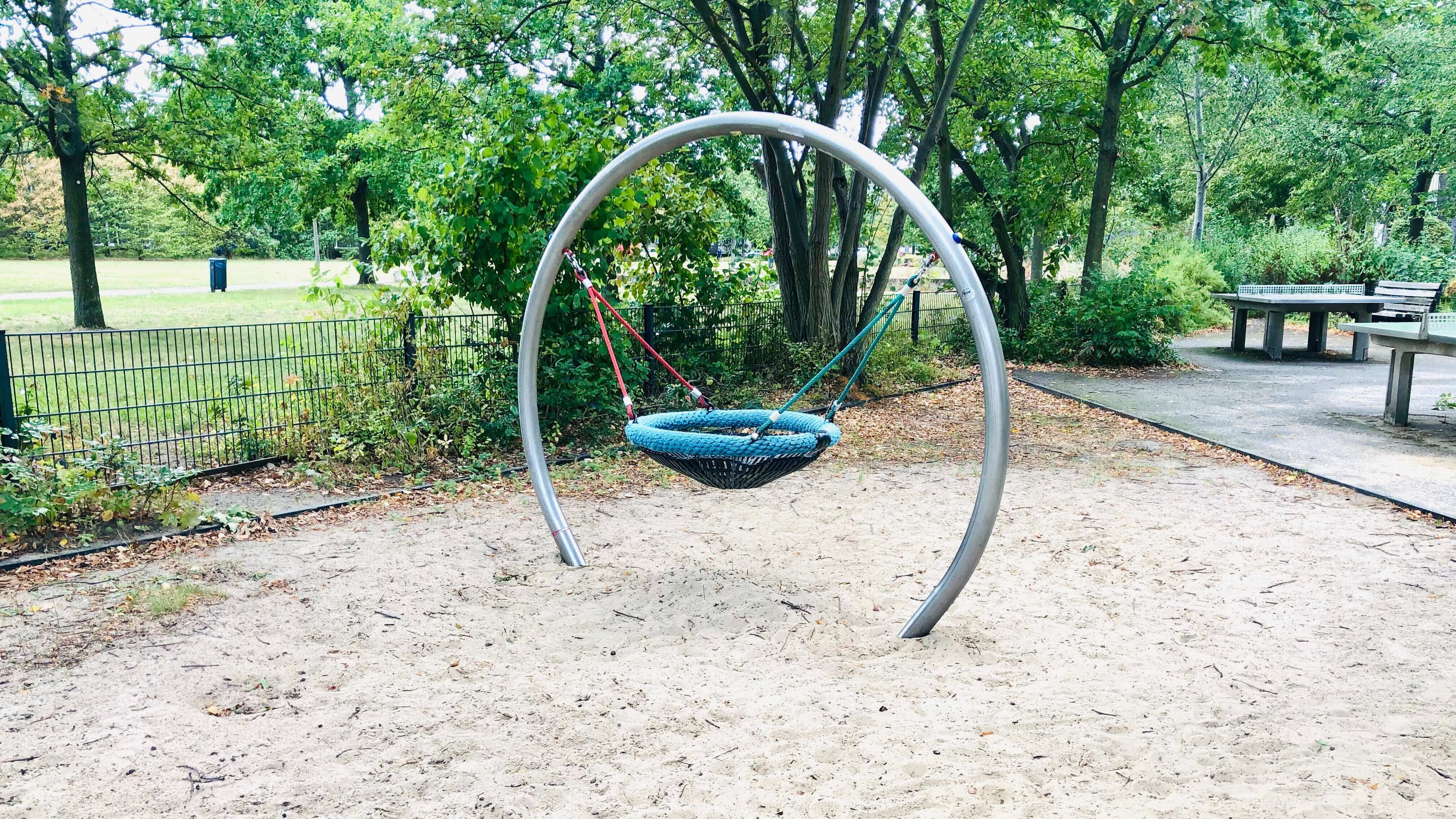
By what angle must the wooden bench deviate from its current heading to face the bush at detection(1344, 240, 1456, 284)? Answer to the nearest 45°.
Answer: approximately 135° to its right

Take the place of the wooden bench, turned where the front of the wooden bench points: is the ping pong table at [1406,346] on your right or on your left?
on your left

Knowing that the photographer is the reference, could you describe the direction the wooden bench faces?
facing the viewer and to the left of the viewer

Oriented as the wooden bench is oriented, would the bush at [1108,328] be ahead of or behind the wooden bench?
ahead

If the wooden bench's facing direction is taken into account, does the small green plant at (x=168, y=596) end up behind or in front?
in front

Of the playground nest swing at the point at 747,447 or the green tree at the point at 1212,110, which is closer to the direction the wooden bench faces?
the playground nest swing

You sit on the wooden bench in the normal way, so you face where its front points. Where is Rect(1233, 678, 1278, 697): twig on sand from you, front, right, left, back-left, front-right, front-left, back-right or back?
front-left

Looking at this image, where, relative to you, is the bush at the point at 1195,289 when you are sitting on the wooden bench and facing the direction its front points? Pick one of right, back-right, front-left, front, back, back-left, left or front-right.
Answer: right

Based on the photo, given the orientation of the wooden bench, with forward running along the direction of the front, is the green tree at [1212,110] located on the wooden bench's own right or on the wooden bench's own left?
on the wooden bench's own right
